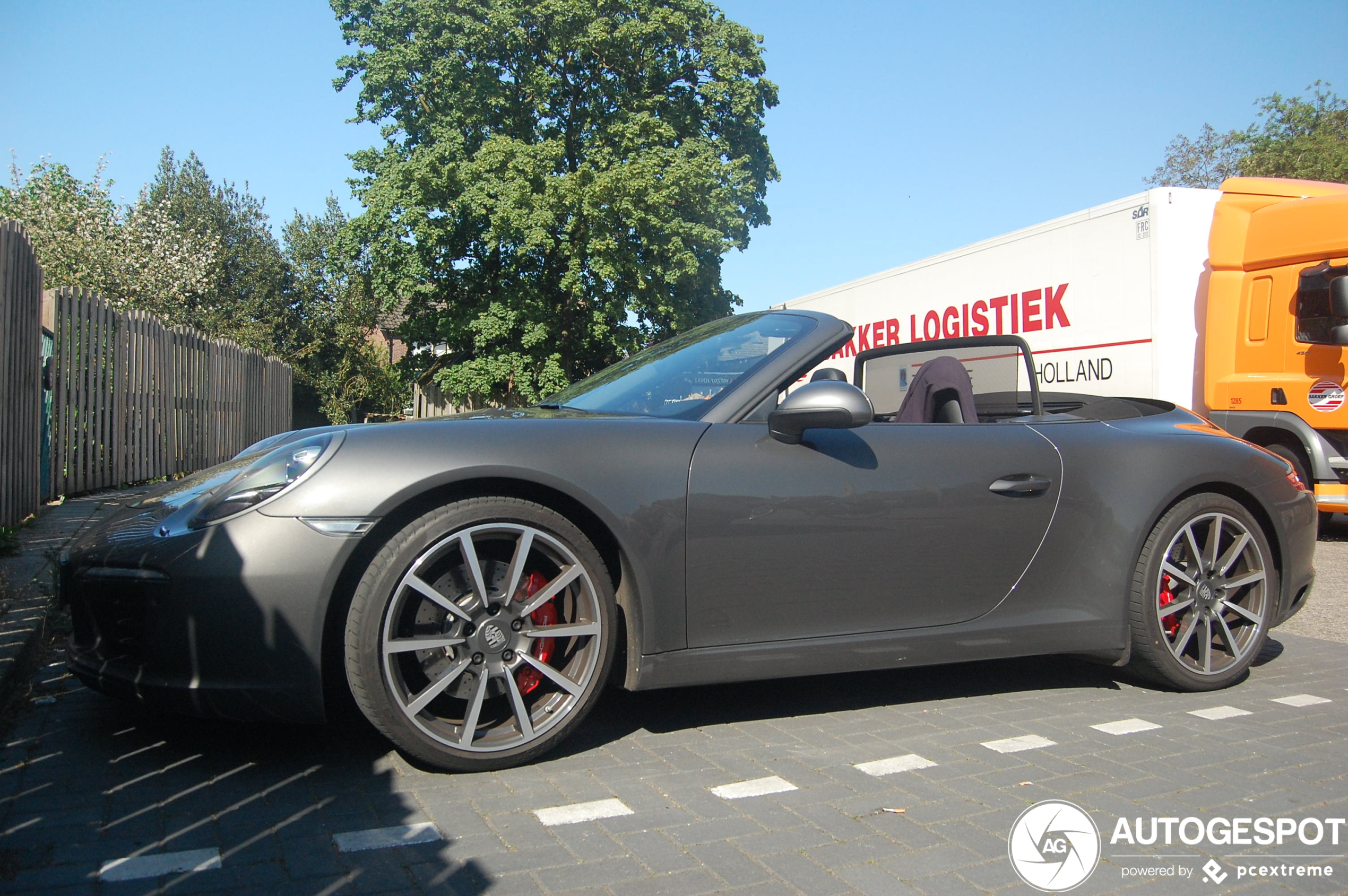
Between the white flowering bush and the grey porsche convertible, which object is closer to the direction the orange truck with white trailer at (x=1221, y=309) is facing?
the grey porsche convertible

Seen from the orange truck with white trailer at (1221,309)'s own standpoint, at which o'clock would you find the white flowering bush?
The white flowering bush is roughly at 5 o'clock from the orange truck with white trailer.

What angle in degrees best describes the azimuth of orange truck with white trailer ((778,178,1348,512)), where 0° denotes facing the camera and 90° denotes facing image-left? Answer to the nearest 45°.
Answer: approximately 315°

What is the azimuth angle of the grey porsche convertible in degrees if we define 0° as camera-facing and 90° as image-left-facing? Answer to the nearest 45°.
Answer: approximately 45°

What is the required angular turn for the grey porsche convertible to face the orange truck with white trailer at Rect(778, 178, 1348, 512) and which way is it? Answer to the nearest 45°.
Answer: approximately 180°

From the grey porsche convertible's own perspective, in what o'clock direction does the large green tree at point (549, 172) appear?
The large green tree is roughly at 4 o'clock from the grey porsche convertible.
